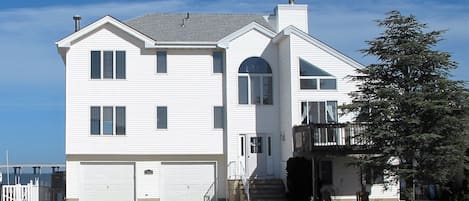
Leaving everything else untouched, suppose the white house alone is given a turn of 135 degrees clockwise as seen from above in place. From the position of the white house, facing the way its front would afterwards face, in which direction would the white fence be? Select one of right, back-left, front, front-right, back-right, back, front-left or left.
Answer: front-left

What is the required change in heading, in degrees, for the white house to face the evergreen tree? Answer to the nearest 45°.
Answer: approximately 45° to its left
